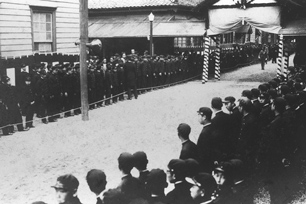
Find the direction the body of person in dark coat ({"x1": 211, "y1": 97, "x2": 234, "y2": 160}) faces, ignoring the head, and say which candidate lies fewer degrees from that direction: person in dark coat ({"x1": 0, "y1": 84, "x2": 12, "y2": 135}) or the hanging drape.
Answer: the person in dark coat

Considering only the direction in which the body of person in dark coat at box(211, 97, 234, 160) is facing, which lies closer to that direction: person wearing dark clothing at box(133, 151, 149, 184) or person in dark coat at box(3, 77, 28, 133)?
the person in dark coat

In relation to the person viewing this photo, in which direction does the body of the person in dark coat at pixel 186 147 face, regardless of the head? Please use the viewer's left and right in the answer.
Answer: facing away from the viewer and to the left of the viewer

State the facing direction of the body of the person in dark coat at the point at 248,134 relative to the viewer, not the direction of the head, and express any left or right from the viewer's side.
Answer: facing to the left of the viewer

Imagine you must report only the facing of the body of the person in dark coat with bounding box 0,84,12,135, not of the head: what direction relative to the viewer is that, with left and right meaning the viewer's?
facing to the right of the viewer

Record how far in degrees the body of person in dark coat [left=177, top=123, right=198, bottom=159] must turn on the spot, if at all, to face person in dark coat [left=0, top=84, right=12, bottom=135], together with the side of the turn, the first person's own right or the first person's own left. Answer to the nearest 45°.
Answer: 0° — they already face them

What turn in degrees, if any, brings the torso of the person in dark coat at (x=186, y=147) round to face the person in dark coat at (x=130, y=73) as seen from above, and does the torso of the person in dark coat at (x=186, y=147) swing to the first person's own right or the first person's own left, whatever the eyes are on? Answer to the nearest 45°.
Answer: approximately 45° to the first person's own right

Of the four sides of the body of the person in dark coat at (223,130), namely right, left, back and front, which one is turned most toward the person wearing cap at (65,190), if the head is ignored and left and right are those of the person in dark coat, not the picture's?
left

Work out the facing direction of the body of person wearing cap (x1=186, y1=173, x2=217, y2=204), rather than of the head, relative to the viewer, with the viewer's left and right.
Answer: facing to the left of the viewer

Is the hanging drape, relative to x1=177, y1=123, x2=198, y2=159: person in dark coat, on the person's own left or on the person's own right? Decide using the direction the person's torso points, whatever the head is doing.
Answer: on the person's own right
